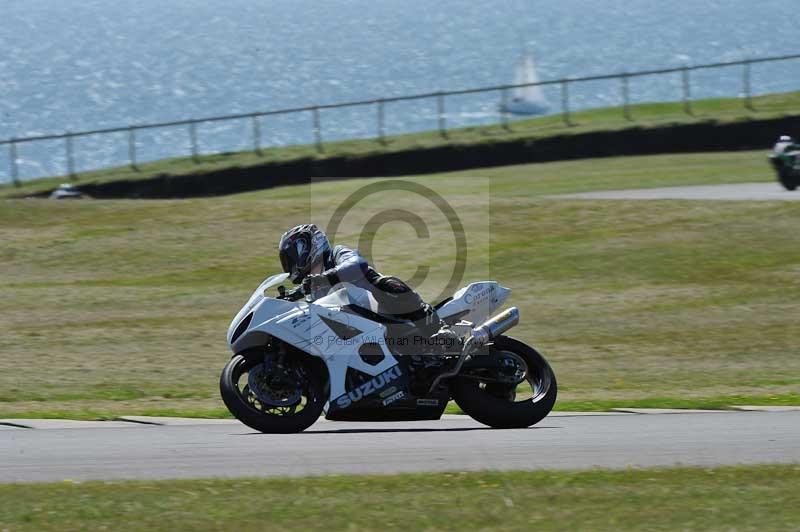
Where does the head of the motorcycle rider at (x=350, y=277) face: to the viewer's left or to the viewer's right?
to the viewer's left

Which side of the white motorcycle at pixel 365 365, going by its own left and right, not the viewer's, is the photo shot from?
left

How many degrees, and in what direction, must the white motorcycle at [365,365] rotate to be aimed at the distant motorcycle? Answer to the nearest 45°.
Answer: approximately 135° to its right
